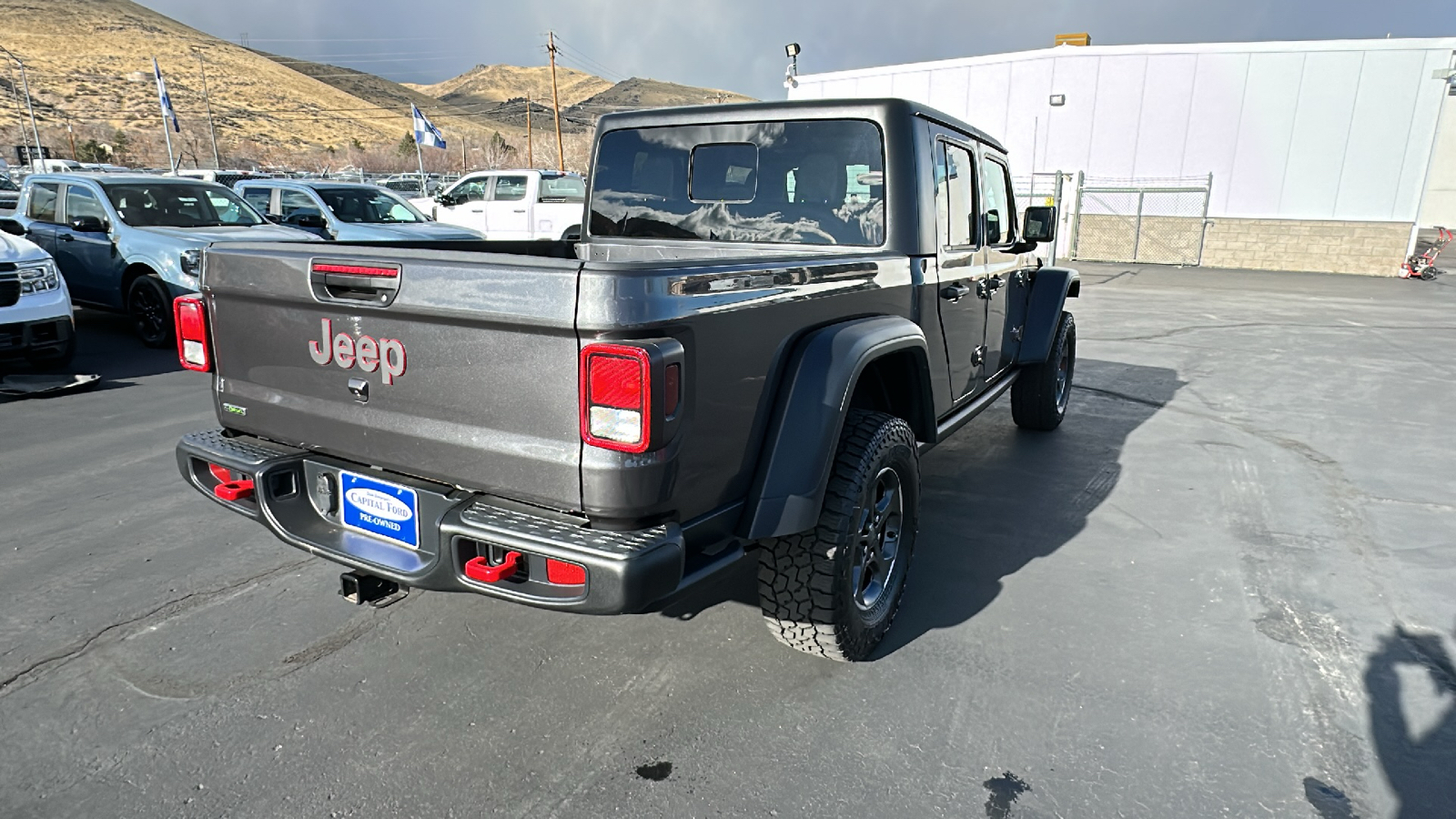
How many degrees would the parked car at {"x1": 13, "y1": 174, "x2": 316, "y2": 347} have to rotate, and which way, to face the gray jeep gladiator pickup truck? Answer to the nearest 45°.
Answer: approximately 45° to its right

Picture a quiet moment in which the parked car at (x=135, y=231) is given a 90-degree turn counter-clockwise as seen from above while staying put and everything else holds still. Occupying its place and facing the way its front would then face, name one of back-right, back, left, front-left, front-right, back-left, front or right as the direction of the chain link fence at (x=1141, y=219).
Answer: front-right

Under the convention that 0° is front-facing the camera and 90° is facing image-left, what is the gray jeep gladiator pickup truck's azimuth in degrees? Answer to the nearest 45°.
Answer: approximately 225°

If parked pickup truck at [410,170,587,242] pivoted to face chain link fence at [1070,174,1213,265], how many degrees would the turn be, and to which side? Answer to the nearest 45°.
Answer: approximately 180°

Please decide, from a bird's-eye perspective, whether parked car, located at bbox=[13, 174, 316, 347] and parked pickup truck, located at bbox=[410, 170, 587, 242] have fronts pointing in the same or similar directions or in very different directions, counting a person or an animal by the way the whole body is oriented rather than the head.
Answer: very different directions

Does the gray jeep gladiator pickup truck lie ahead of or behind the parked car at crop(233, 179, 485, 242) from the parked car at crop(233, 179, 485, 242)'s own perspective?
ahead

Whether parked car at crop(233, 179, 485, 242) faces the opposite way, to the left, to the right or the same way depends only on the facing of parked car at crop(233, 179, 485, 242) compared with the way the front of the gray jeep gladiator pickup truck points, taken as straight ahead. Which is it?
to the right

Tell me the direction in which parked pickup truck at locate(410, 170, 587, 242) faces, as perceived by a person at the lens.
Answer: facing to the left of the viewer

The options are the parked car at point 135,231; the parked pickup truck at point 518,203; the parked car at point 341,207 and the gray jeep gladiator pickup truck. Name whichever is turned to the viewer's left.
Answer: the parked pickup truck at point 518,203

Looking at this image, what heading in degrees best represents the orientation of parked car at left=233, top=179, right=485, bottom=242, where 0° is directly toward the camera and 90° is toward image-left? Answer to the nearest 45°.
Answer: approximately 315°

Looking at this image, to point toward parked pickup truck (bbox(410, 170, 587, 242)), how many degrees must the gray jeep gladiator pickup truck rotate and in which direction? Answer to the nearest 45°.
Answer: approximately 45° to its left

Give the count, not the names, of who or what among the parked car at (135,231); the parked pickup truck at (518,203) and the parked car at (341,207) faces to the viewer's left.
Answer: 1

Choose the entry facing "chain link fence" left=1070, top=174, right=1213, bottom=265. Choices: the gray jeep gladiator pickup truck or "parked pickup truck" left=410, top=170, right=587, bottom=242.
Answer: the gray jeep gladiator pickup truck

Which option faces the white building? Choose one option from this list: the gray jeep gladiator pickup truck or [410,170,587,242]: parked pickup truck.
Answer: the gray jeep gladiator pickup truck

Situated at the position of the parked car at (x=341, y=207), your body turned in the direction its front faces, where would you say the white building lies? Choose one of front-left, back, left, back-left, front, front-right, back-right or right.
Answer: front-left

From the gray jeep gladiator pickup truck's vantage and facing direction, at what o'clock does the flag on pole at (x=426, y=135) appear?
The flag on pole is roughly at 10 o'clock from the gray jeep gladiator pickup truck.
